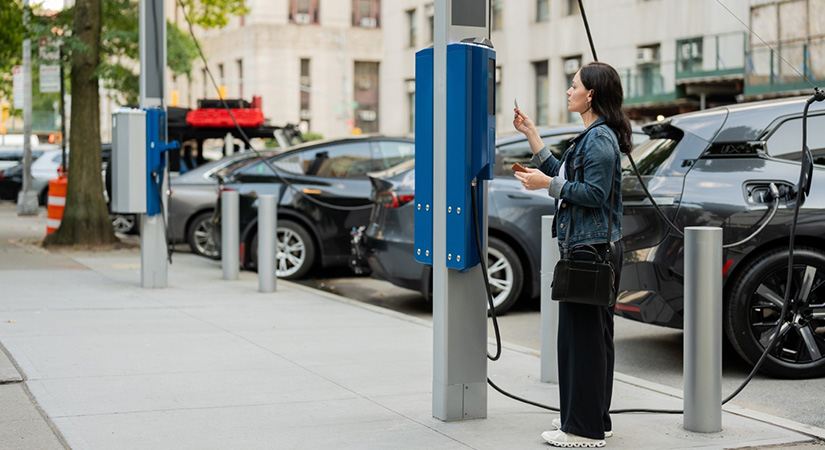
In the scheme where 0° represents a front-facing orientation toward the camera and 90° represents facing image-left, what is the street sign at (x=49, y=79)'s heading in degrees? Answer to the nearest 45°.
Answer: approximately 0°

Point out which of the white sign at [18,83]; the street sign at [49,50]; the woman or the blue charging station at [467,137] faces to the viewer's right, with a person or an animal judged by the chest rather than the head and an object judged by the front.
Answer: the blue charging station

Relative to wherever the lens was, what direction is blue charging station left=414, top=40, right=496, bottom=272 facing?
facing to the right of the viewer

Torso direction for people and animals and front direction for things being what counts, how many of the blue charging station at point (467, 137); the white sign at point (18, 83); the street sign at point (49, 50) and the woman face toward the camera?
2

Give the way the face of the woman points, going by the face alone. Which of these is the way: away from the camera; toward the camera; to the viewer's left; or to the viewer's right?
to the viewer's left
